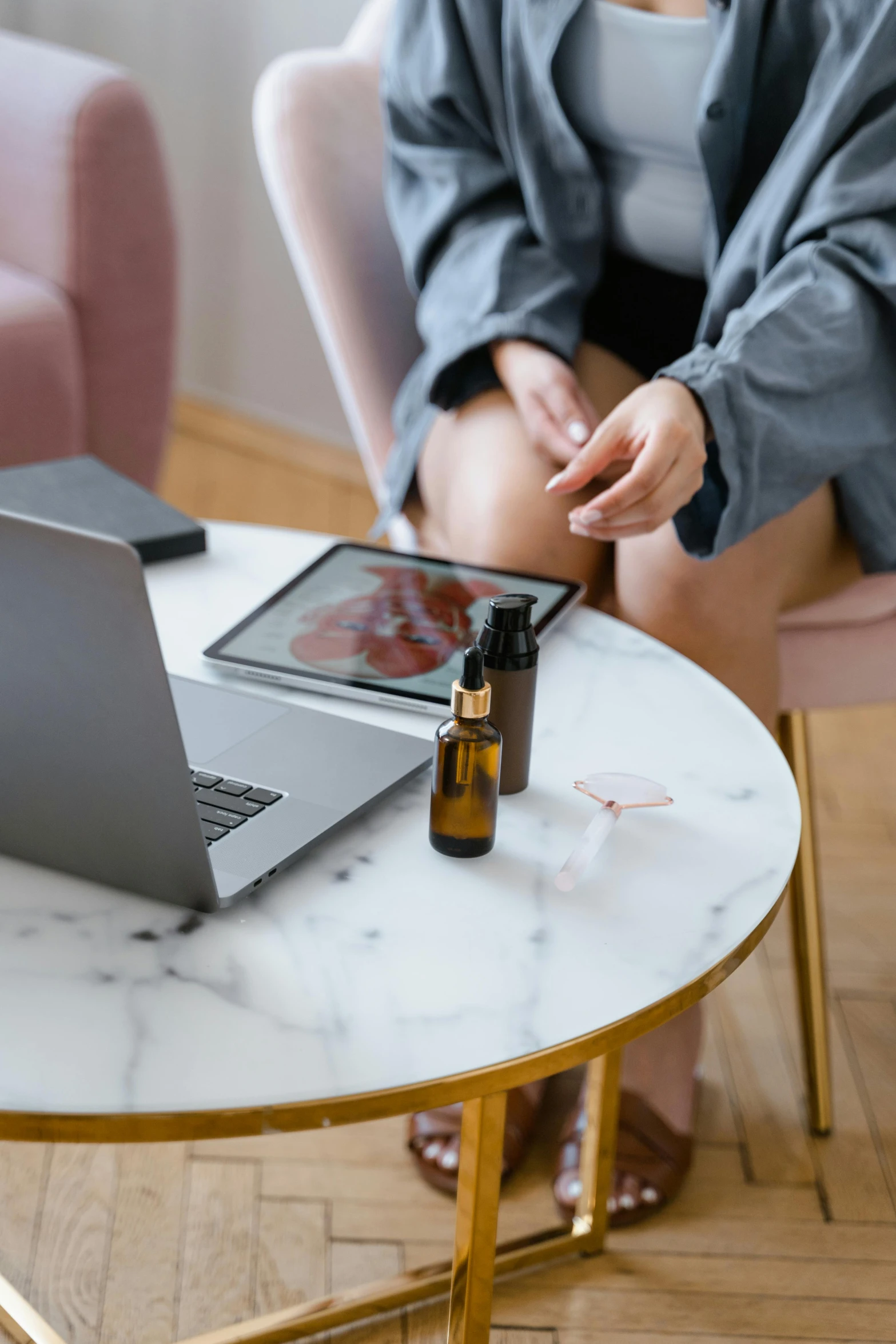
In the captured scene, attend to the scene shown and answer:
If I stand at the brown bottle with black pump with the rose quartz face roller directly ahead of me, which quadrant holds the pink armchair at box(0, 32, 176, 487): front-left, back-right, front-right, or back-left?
back-left

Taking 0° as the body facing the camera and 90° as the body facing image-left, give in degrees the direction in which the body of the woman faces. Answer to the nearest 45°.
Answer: approximately 45°

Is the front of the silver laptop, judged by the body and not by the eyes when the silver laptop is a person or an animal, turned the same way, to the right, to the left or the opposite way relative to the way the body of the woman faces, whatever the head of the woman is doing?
the opposite way

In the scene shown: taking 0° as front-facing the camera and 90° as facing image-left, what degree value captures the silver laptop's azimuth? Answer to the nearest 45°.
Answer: approximately 225°

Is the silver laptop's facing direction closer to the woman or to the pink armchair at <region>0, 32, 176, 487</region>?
the woman
